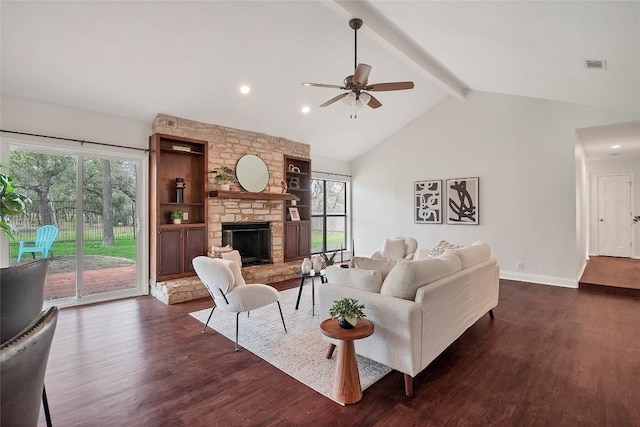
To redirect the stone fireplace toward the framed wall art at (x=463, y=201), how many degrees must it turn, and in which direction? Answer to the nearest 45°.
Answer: approximately 45° to its left

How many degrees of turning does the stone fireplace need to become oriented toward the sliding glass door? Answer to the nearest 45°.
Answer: approximately 135° to its right

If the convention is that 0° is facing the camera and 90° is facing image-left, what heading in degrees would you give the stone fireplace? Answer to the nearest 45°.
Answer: approximately 315°

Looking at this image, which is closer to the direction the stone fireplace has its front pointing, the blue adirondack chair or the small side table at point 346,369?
the small side table

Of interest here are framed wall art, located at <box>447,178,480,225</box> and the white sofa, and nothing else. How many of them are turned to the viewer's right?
0
